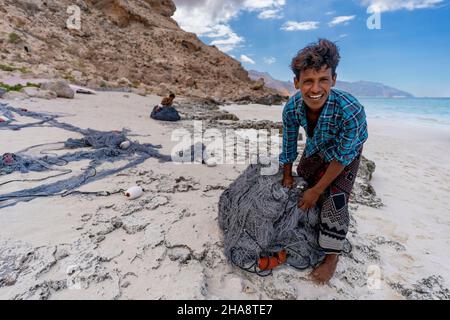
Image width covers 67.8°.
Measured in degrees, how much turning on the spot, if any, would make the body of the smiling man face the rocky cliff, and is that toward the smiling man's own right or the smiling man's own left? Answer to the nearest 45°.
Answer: approximately 90° to the smiling man's own right

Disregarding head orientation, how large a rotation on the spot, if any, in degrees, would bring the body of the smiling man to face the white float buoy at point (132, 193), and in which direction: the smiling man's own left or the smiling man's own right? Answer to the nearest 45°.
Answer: approximately 45° to the smiling man's own right

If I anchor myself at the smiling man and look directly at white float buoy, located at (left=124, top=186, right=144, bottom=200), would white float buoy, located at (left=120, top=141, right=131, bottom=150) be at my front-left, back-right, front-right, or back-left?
front-right

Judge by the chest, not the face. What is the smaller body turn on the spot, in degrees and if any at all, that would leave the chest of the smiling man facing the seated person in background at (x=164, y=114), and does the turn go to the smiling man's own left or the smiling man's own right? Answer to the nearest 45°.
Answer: approximately 90° to the smiling man's own right

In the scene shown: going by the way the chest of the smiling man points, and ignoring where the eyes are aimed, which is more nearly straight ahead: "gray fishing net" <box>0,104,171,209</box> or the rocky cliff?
the gray fishing net

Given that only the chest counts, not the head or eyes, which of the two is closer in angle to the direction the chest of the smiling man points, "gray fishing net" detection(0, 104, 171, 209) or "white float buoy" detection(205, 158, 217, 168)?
the gray fishing net

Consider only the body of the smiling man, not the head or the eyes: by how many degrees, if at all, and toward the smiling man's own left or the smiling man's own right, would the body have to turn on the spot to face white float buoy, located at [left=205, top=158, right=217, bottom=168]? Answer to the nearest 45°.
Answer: approximately 90° to the smiling man's own right

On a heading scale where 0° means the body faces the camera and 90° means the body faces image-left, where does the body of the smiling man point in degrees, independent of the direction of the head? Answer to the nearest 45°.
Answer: approximately 45°

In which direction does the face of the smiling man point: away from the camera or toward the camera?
toward the camera
